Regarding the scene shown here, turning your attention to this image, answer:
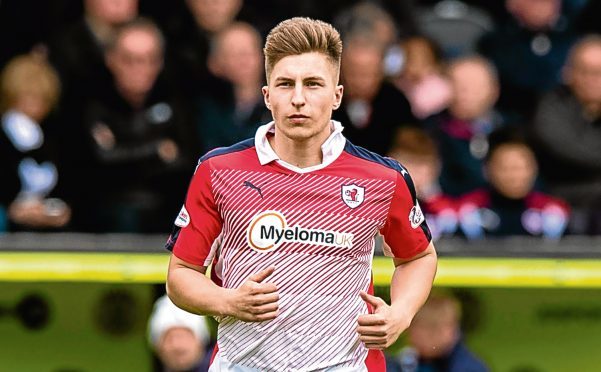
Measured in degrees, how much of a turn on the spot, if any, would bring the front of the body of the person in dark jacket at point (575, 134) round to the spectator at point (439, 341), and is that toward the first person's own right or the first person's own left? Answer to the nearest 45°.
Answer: approximately 45° to the first person's own right

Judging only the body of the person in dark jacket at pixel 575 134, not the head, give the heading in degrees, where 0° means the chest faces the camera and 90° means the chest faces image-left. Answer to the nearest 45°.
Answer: approximately 315°

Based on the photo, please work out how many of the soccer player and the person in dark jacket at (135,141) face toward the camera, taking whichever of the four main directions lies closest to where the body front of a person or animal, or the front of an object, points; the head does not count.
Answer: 2

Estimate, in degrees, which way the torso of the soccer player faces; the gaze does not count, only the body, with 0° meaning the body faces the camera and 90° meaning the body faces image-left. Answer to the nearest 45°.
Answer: approximately 0°

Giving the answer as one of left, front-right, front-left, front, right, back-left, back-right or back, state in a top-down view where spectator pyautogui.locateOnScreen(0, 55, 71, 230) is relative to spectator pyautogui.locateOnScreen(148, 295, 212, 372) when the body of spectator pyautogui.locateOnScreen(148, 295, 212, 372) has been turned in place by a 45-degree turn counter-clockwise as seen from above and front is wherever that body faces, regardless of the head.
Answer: back

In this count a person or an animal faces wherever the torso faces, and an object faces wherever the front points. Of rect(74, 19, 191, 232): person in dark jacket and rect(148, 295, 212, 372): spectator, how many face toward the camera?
2

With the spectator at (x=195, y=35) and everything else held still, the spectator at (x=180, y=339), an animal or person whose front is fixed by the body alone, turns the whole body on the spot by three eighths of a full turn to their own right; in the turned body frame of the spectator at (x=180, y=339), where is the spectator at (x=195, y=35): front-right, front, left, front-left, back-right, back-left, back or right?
front-right

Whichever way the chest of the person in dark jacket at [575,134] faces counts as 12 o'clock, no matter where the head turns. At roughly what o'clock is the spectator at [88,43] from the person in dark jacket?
The spectator is roughly at 4 o'clock from the person in dark jacket.

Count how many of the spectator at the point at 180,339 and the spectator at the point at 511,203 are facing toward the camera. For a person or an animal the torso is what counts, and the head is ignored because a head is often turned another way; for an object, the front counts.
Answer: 2
